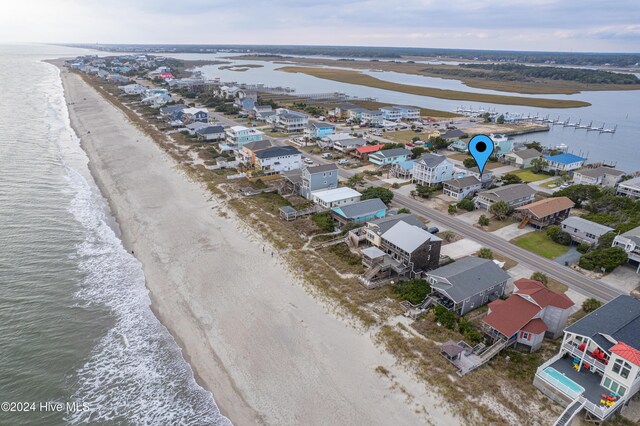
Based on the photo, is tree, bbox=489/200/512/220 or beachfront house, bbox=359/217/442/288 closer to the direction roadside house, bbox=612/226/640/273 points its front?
the beachfront house

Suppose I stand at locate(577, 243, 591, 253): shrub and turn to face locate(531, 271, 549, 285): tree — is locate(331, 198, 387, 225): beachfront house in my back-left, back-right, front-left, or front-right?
front-right

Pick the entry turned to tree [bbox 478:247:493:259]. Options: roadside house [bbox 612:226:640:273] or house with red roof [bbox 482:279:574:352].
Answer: the roadside house

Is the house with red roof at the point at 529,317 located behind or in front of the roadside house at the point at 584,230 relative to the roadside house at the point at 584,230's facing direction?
in front

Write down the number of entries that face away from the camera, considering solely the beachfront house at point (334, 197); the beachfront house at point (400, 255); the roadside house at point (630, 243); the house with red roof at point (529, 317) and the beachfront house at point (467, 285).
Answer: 0

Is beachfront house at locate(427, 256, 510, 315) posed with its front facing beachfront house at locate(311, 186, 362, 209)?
no

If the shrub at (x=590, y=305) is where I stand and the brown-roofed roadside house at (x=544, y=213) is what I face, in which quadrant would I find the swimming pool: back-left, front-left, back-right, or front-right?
back-left

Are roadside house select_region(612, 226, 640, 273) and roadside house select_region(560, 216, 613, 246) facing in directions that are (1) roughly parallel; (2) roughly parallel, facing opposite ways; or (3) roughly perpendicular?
roughly parallel

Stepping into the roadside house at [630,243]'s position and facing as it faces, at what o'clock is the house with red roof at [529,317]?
The house with red roof is roughly at 11 o'clock from the roadside house.
